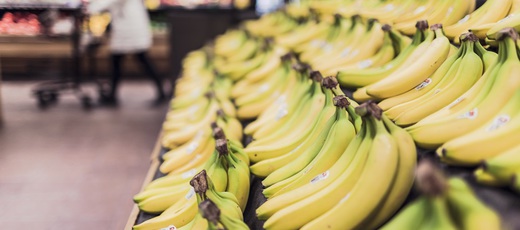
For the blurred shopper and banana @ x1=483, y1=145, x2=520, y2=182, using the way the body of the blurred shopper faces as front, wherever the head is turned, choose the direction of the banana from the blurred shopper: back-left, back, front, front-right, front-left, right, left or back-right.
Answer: left

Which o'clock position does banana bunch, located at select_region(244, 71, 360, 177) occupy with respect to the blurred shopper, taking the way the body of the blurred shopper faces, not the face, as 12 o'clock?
The banana bunch is roughly at 9 o'clock from the blurred shopper.

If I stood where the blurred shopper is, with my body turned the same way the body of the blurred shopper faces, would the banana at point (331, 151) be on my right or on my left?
on my left

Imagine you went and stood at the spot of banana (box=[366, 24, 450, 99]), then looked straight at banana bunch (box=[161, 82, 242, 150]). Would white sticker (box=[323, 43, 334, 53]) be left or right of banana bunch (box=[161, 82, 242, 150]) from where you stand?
right

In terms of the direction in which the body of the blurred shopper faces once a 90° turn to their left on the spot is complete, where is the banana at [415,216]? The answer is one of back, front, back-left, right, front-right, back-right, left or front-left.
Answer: front

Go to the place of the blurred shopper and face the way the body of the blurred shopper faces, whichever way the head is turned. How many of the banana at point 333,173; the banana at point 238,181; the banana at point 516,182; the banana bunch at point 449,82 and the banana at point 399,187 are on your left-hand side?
5

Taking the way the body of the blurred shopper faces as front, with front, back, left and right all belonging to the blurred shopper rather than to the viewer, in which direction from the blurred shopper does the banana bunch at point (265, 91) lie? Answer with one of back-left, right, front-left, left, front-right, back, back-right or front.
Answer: left

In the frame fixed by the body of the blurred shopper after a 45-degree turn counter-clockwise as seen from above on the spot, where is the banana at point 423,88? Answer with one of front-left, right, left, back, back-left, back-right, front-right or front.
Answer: front-left

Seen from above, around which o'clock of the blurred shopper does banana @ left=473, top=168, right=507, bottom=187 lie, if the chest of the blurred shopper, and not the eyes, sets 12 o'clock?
The banana is roughly at 9 o'clock from the blurred shopper.

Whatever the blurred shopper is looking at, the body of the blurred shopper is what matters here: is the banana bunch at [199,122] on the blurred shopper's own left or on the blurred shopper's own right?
on the blurred shopper's own left

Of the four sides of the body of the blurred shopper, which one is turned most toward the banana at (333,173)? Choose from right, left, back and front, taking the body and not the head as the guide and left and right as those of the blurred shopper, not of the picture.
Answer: left

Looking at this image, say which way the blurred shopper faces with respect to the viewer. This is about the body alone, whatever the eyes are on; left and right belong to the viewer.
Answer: facing to the left of the viewer

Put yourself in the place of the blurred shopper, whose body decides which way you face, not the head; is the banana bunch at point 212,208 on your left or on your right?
on your left

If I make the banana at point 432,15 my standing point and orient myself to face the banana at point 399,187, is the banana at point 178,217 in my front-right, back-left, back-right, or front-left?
front-right

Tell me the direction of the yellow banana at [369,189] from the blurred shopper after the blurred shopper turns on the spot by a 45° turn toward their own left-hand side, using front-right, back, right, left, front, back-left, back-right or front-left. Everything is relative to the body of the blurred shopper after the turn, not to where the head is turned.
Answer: front-left

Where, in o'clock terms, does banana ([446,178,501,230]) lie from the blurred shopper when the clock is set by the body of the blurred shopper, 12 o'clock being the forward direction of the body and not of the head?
The banana is roughly at 9 o'clock from the blurred shopper.

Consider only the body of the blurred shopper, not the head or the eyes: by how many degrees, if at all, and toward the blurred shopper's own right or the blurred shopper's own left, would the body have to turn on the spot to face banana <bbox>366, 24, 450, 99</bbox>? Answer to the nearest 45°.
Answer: approximately 90° to the blurred shopper's own left
